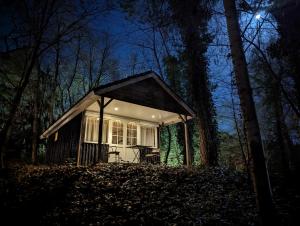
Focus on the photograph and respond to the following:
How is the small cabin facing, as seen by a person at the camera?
facing the viewer and to the right of the viewer
